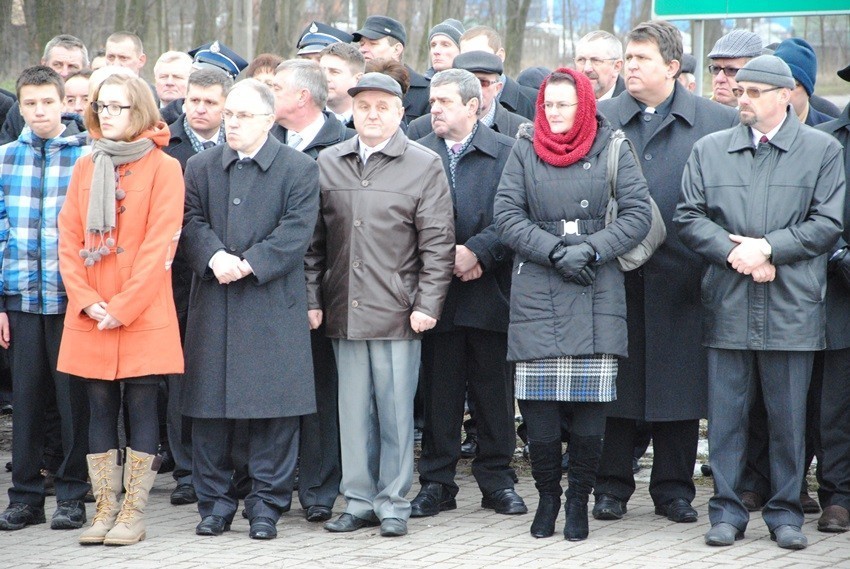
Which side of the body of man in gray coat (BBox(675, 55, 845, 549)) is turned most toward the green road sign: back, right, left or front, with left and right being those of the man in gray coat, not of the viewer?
back

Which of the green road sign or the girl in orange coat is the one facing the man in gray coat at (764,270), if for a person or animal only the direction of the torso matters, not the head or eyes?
the green road sign

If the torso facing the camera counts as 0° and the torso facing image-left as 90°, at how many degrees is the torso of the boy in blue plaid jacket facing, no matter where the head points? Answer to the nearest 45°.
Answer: approximately 0°

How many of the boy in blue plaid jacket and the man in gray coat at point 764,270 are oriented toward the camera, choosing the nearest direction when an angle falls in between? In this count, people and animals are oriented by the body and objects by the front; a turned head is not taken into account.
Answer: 2

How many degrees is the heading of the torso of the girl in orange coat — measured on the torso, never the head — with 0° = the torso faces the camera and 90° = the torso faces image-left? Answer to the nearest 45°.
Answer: approximately 45°

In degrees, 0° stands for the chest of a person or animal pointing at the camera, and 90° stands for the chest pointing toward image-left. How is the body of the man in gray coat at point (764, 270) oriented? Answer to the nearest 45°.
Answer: approximately 0°

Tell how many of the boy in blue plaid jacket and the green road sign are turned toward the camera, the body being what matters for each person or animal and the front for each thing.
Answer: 2

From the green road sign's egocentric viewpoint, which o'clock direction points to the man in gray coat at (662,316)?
The man in gray coat is roughly at 12 o'clock from the green road sign.
